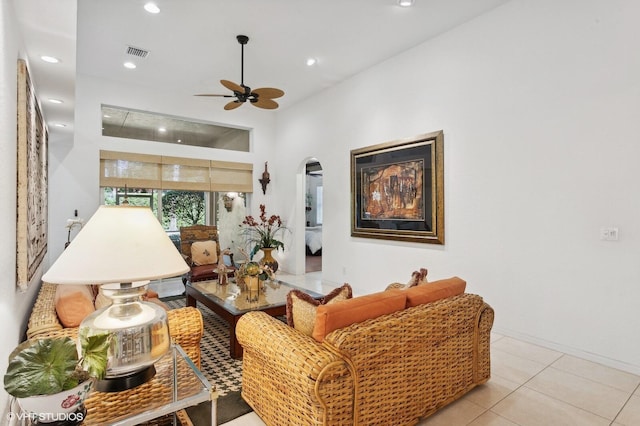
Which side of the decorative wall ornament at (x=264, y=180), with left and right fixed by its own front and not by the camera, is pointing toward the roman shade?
right

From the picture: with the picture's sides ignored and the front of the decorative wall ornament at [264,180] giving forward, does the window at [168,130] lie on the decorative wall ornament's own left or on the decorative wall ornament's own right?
on the decorative wall ornament's own right

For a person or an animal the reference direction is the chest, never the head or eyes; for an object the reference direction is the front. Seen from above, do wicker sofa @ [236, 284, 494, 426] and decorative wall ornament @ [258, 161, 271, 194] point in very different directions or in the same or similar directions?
very different directions

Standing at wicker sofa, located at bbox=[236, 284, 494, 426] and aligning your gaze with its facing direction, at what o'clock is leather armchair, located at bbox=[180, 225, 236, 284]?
The leather armchair is roughly at 12 o'clock from the wicker sofa.

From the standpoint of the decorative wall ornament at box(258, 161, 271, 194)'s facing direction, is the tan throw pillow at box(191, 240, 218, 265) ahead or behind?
ahead

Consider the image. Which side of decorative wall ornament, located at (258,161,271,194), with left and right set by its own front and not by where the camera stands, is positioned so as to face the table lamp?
front

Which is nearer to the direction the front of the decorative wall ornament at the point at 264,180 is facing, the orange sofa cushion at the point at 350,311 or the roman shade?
the orange sofa cushion

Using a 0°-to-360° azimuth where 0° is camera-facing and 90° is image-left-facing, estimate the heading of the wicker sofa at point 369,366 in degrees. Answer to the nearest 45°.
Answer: approximately 135°

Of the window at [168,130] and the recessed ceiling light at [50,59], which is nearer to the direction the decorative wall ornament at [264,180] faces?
the recessed ceiling light

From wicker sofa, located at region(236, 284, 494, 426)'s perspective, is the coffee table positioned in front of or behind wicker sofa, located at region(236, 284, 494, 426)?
in front

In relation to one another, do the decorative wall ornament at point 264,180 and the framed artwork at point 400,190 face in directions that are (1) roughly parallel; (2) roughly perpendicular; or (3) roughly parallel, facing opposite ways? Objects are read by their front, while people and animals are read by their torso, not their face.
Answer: roughly perpendicular

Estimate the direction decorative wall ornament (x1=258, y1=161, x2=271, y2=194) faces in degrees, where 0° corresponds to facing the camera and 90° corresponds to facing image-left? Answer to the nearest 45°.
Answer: approximately 0°

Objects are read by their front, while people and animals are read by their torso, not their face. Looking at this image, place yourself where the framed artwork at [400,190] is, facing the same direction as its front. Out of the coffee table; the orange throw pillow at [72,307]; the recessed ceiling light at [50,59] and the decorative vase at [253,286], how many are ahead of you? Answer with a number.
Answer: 4

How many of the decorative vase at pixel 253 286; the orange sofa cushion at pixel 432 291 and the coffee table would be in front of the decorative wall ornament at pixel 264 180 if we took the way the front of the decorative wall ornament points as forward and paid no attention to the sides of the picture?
3

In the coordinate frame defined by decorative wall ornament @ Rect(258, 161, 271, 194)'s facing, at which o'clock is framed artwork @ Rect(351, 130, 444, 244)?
The framed artwork is roughly at 11 o'clock from the decorative wall ornament.
